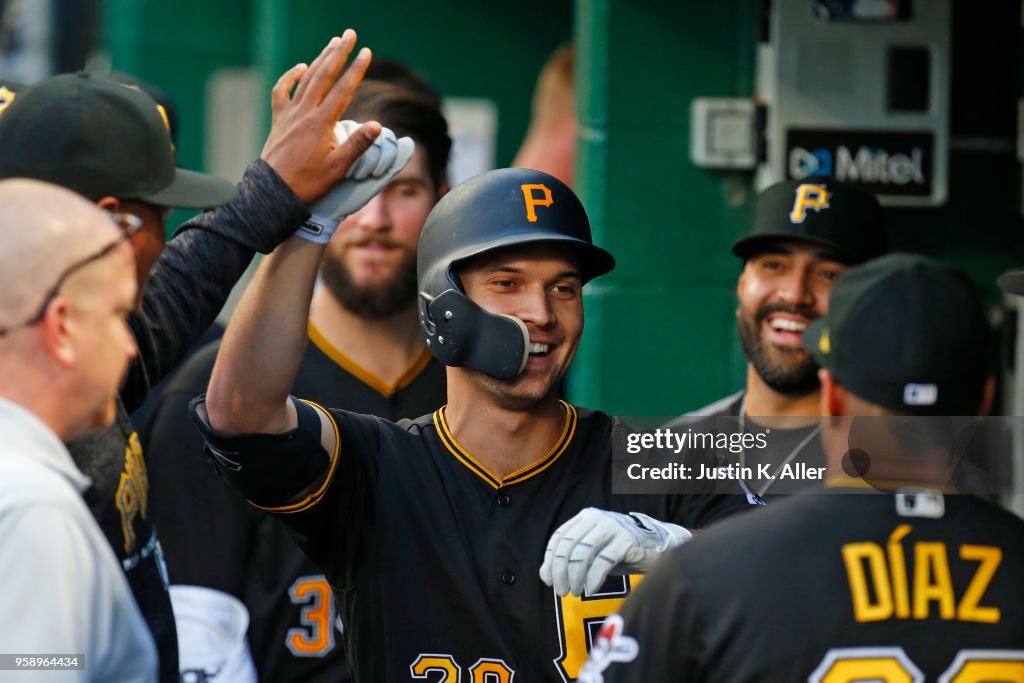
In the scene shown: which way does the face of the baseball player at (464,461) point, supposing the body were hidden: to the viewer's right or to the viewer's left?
to the viewer's right

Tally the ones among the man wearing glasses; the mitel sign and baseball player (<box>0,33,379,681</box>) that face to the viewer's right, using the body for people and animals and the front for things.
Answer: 2

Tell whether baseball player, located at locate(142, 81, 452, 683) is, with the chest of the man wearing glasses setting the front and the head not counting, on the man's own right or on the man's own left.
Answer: on the man's own left

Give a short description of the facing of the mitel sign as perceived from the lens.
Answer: facing the viewer

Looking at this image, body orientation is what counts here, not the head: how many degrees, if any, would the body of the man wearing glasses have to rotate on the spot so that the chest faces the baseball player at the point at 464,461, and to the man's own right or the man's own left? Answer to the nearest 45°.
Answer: approximately 45° to the man's own left

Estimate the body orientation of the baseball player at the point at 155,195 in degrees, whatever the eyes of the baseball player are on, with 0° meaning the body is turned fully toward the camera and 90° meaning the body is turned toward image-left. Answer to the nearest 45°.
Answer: approximately 270°

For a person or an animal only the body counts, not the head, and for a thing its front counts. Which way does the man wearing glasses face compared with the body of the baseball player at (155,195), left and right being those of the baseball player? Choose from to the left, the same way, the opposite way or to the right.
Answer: the same way

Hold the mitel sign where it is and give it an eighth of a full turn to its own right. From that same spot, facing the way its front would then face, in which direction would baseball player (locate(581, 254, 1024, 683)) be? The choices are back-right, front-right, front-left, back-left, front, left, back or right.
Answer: front-left

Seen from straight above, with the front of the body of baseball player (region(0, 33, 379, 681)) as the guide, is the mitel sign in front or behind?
in front

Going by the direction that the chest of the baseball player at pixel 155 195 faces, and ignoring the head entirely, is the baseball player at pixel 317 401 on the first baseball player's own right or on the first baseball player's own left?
on the first baseball player's own left

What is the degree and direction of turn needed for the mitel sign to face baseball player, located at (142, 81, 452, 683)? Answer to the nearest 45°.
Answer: approximately 45° to its right

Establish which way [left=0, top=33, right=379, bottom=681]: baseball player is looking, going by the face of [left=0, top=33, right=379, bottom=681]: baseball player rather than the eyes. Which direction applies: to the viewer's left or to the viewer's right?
to the viewer's right

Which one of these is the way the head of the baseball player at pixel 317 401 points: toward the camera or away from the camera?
toward the camera

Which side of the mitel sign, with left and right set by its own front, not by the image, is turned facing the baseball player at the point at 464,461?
front

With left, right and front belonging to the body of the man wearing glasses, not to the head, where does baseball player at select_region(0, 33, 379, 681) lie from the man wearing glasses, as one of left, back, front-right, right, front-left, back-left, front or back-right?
left

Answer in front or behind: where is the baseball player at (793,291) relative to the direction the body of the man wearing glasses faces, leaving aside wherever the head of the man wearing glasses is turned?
in front

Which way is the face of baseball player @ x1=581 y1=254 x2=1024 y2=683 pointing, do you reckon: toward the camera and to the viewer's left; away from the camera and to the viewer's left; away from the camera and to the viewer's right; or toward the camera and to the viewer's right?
away from the camera and to the viewer's left

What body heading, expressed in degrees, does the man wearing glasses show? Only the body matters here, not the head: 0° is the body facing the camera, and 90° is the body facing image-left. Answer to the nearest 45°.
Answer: approximately 270°
